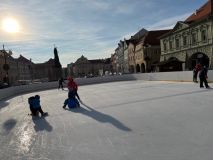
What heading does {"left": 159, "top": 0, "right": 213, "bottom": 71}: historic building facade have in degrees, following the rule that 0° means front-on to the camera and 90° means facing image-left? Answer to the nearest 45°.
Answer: approximately 45°

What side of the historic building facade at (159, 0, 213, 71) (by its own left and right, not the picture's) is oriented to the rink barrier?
front
